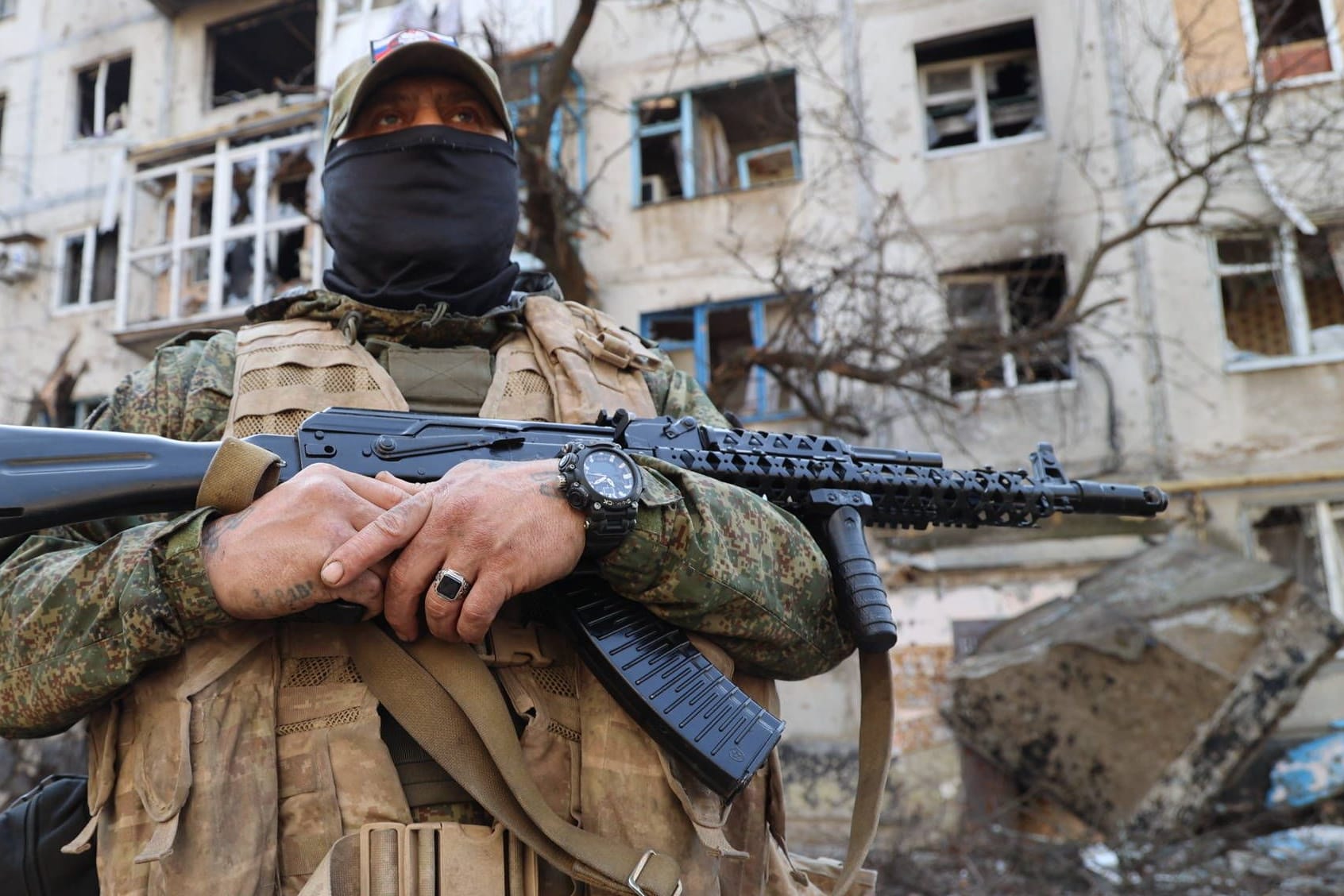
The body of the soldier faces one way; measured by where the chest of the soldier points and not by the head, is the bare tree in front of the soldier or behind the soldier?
behind

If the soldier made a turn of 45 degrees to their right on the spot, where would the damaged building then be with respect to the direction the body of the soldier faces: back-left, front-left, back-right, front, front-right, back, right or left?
back

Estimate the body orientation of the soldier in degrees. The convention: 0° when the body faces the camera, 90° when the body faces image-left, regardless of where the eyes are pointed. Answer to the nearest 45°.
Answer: approximately 0°

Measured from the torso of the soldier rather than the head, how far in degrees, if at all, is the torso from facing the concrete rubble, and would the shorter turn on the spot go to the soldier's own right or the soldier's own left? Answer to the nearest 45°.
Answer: approximately 135° to the soldier's own left

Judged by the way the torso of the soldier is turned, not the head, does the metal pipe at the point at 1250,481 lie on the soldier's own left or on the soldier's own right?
on the soldier's own left
